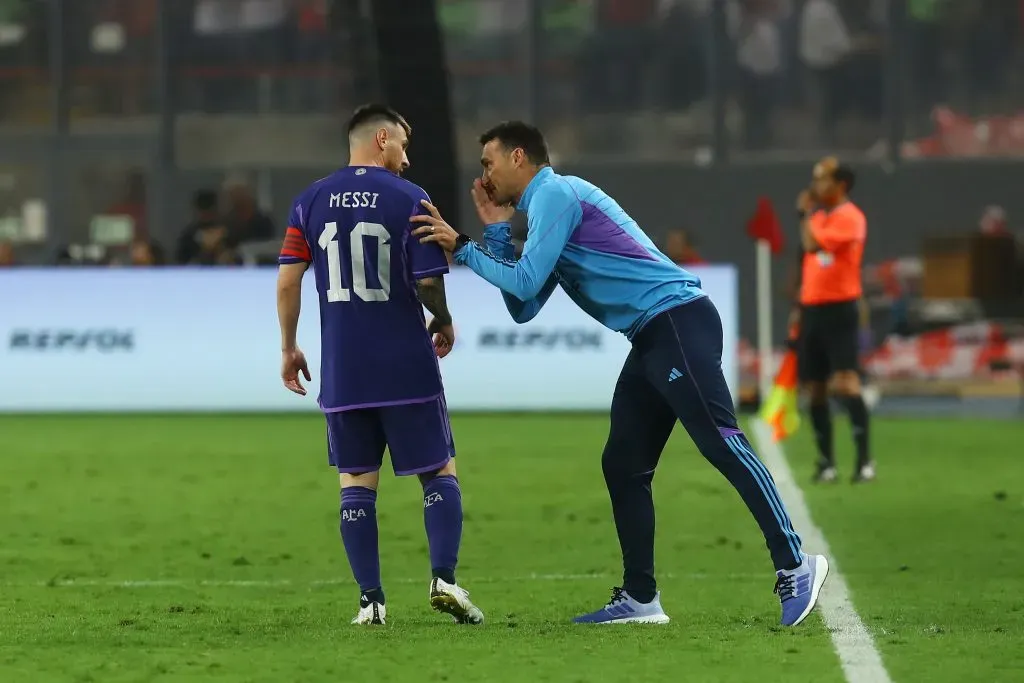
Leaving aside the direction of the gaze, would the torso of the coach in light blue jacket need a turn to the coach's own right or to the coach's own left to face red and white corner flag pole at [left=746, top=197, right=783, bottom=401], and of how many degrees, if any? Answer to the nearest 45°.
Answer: approximately 90° to the coach's own right

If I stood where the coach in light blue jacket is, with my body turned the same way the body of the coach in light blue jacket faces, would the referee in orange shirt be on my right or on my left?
on my right

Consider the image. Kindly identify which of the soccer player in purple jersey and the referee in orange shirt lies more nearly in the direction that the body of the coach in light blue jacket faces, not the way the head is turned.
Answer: the soccer player in purple jersey

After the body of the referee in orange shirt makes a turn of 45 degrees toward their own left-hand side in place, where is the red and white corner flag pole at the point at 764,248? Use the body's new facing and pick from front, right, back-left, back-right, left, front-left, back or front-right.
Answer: back

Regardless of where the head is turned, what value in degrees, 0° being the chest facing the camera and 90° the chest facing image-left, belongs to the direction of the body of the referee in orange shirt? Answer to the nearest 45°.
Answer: approximately 45°

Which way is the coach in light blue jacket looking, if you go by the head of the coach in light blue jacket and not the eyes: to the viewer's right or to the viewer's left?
to the viewer's left

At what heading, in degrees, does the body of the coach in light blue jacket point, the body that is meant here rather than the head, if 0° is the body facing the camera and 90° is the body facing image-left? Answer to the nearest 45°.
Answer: approximately 90°
